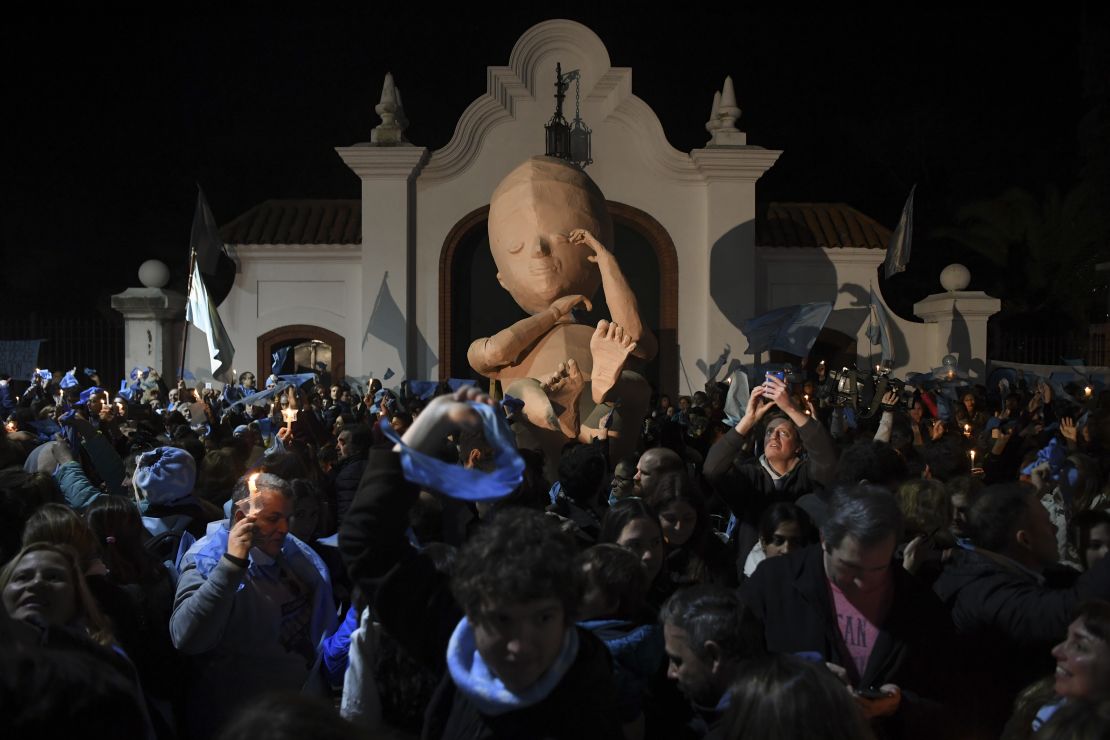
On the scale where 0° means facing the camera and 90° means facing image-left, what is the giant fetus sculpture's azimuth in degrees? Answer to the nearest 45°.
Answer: approximately 0°

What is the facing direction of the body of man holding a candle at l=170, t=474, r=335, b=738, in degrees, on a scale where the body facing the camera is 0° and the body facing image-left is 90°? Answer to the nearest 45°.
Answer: approximately 315°

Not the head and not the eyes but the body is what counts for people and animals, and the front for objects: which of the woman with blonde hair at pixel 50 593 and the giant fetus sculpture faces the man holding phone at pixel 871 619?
the giant fetus sculpture

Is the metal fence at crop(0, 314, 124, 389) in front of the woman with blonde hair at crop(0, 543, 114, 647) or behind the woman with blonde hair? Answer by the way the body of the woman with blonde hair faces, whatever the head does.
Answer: behind

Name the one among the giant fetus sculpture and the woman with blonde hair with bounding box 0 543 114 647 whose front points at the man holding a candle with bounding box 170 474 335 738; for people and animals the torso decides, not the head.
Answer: the giant fetus sculpture

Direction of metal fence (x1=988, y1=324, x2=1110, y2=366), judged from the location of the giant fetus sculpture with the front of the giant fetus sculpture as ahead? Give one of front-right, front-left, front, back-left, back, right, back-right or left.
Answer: back-left

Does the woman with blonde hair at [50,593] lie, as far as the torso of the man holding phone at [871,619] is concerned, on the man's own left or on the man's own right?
on the man's own right

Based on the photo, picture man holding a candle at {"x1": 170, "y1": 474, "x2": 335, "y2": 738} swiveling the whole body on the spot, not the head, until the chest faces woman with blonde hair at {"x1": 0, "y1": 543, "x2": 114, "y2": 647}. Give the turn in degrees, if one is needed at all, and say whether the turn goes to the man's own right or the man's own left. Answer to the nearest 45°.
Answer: approximately 90° to the man's own right

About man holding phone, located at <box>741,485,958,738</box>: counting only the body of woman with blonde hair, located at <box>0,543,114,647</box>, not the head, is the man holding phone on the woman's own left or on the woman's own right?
on the woman's own left

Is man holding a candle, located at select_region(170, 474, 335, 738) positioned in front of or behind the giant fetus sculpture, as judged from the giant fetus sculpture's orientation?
in front

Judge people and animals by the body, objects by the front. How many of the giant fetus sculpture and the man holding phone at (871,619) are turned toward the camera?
2
